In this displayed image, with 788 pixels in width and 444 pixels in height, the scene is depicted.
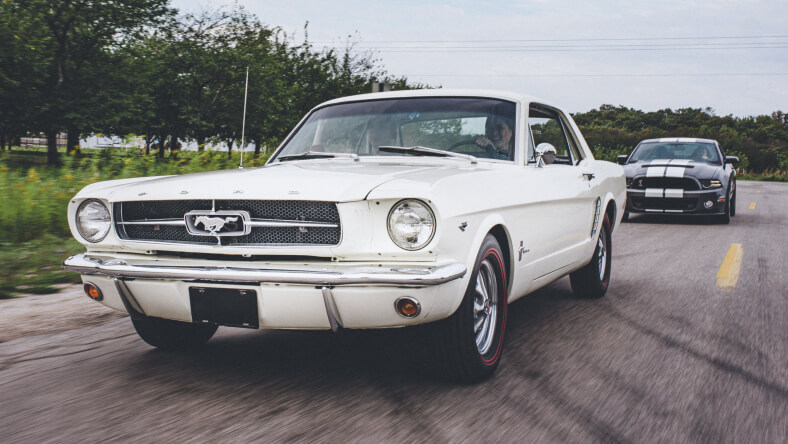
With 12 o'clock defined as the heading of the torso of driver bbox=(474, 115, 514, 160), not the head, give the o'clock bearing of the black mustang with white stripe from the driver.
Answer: The black mustang with white stripe is roughly at 5 o'clock from the driver.

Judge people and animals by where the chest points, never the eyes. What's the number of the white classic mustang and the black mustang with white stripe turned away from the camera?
0

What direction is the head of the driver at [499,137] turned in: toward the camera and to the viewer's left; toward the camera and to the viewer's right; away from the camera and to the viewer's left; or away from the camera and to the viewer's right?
toward the camera and to the viewer's left

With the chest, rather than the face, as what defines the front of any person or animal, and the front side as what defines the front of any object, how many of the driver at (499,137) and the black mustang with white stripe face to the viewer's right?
0

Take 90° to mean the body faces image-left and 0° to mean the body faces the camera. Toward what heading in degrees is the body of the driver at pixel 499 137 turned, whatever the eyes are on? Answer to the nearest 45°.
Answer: approximately 45°

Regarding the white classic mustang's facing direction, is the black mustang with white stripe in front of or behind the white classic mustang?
behind

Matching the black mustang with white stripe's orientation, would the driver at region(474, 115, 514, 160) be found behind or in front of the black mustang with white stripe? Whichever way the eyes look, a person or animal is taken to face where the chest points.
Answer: in front

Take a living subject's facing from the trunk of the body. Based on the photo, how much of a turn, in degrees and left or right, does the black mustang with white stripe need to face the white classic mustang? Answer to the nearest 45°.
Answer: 0° — it already faces it
